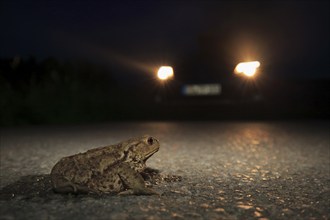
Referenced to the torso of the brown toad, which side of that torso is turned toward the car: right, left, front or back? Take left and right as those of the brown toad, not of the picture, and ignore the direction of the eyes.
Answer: left

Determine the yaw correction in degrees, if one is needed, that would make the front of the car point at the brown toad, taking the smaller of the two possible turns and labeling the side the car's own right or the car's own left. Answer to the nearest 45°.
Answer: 0° — it already faces it

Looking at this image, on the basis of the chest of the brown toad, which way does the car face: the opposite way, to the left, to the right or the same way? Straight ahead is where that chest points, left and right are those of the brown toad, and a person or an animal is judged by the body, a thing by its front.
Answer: to the right

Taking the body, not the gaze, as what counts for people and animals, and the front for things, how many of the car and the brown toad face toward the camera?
1

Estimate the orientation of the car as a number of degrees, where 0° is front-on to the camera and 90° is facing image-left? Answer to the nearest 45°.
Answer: approximately 0°

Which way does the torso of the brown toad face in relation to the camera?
to the viewer's right
